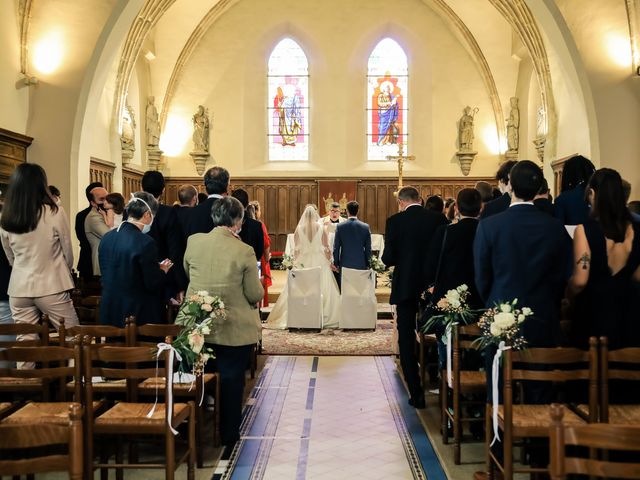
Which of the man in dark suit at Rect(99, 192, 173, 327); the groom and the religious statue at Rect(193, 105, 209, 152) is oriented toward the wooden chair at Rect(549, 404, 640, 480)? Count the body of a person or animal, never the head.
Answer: the religious statue

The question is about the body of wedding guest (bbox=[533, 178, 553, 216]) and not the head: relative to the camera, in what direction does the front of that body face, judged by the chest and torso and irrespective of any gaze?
away from the camera

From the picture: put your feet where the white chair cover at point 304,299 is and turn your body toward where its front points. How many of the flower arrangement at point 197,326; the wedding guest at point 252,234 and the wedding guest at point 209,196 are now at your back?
3

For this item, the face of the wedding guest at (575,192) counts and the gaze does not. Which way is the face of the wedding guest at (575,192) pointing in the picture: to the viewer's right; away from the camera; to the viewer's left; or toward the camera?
away from the camera

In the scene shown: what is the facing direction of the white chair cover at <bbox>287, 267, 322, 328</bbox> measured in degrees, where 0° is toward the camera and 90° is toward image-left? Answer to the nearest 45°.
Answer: approximately 180°

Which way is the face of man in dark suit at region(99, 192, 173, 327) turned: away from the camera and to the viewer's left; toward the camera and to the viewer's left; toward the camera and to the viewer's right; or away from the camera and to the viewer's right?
away from the camera and to the viewer's right

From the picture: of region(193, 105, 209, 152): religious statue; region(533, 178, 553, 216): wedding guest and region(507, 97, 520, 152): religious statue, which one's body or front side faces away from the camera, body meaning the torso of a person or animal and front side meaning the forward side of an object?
the wedding guest

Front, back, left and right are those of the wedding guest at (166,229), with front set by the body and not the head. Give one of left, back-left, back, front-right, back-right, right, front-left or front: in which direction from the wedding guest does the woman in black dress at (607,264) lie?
right

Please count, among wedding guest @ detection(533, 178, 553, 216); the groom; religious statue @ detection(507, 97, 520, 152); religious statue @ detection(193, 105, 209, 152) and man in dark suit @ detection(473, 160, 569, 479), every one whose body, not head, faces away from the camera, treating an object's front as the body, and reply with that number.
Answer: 3

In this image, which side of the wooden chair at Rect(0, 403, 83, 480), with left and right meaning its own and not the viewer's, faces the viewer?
back

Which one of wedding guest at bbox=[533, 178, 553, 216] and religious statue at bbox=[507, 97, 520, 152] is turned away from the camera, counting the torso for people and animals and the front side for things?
the wedding guest

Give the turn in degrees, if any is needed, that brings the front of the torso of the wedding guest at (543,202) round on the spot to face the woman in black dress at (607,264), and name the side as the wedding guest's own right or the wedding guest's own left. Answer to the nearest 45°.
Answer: approximately 180°

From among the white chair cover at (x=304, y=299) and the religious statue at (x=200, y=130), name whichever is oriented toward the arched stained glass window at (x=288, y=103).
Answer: the white chair cover

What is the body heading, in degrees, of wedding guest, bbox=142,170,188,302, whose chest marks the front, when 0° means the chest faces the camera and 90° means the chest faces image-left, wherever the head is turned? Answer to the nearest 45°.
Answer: approximately 225°

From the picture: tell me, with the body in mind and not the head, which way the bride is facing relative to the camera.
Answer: away from the camera

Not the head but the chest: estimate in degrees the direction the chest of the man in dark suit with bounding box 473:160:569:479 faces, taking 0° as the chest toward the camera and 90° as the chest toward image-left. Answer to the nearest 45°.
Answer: approximately 180°

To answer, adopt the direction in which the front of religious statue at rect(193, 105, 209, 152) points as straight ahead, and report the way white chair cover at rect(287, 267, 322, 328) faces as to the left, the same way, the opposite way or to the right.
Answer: the opposite way

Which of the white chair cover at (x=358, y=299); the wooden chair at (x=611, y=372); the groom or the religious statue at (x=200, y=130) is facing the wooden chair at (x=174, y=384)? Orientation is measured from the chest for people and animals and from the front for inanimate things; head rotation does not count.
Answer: the religious statue
